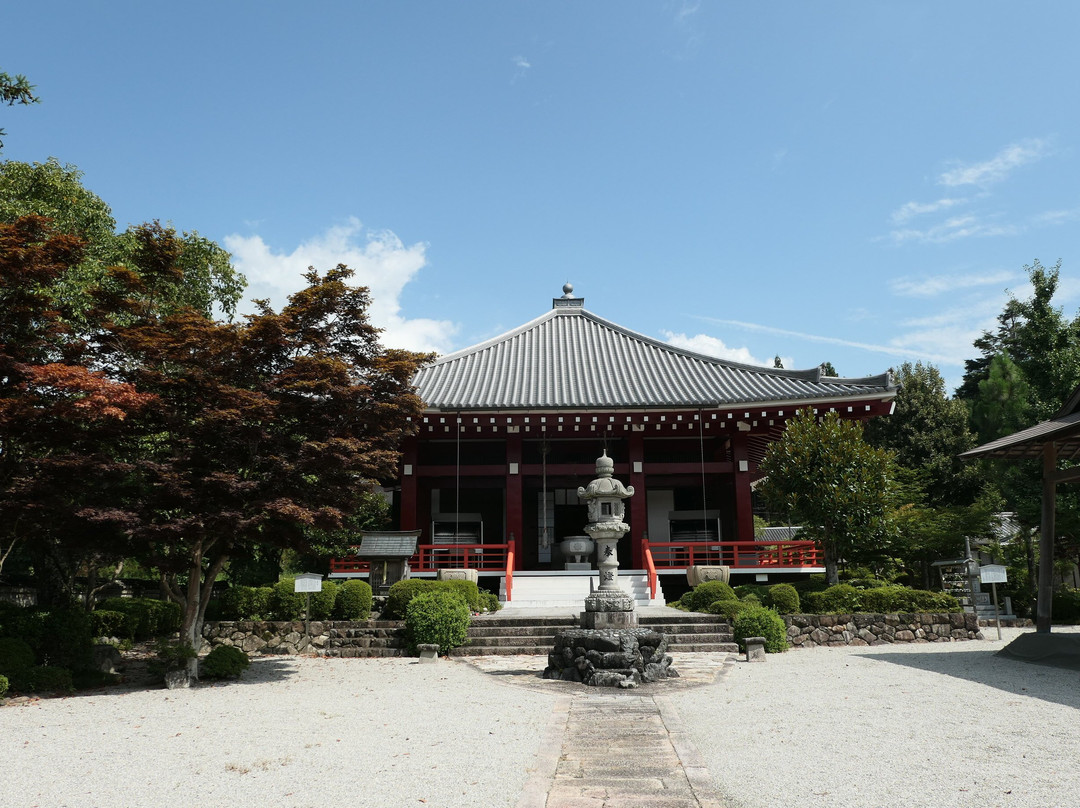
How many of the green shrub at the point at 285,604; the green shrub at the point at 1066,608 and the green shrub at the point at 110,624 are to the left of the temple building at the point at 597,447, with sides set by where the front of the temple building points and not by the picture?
1

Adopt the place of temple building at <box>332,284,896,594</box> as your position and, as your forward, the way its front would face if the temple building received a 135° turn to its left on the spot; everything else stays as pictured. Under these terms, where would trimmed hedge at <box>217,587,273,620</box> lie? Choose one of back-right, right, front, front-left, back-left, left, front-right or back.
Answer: back

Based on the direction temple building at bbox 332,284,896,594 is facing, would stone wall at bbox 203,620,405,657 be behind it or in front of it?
in front

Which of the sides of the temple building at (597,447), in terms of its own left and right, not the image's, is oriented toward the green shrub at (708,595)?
front

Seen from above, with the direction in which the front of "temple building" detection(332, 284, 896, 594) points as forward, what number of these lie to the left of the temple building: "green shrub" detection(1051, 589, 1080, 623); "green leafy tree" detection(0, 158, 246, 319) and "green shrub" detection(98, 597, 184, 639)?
1

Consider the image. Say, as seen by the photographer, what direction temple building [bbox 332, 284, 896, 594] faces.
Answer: facing the viewer

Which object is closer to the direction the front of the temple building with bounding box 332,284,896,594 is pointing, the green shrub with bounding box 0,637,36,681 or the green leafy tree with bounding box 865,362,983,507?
the green shrub

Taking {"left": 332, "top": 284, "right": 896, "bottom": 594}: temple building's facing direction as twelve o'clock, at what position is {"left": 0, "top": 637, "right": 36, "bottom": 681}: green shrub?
The green shrub is roughly at 1 o'clock from the temple building.

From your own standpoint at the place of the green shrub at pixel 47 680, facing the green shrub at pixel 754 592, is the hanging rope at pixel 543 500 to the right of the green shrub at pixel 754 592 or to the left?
left

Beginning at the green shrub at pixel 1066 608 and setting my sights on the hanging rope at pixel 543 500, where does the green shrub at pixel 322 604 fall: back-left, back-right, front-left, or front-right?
front-left

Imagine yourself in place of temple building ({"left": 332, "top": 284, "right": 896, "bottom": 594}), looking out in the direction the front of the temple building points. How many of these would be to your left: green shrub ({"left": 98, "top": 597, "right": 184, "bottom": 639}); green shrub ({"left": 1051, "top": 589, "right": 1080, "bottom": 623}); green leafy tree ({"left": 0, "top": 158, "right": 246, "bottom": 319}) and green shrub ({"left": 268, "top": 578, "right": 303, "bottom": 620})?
1

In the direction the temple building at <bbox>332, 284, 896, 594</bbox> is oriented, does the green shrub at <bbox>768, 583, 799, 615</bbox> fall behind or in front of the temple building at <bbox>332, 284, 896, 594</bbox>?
in front

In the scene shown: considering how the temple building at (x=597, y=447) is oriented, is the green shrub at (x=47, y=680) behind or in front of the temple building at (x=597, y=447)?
in front

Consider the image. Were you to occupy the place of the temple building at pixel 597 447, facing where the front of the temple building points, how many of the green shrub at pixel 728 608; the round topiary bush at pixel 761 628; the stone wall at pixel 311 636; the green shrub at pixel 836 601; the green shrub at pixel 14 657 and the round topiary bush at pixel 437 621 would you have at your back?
0

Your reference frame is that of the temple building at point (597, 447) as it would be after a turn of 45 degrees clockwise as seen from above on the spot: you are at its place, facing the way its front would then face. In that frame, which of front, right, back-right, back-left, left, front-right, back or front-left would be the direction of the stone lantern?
front-left

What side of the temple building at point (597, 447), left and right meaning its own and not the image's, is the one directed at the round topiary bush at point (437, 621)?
front

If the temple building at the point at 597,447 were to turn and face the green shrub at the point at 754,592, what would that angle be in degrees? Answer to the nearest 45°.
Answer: approximately 45° to its left
